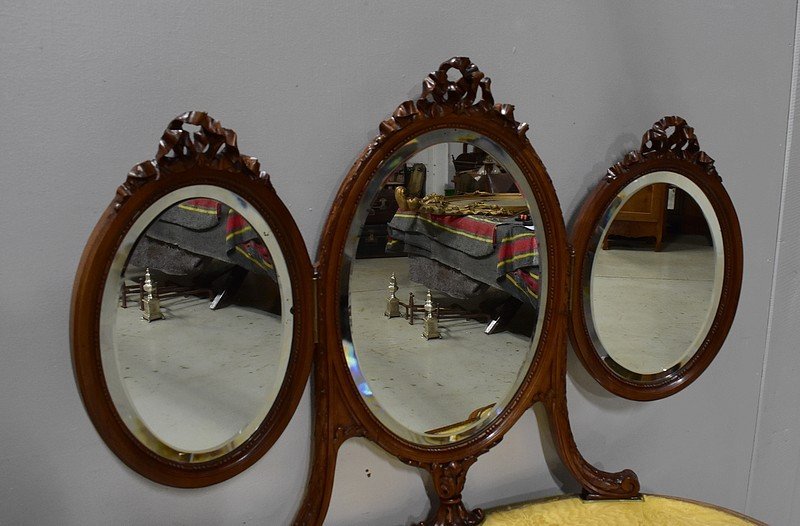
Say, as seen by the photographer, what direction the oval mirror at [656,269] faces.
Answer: facing the viewer and to the left of the viewer
